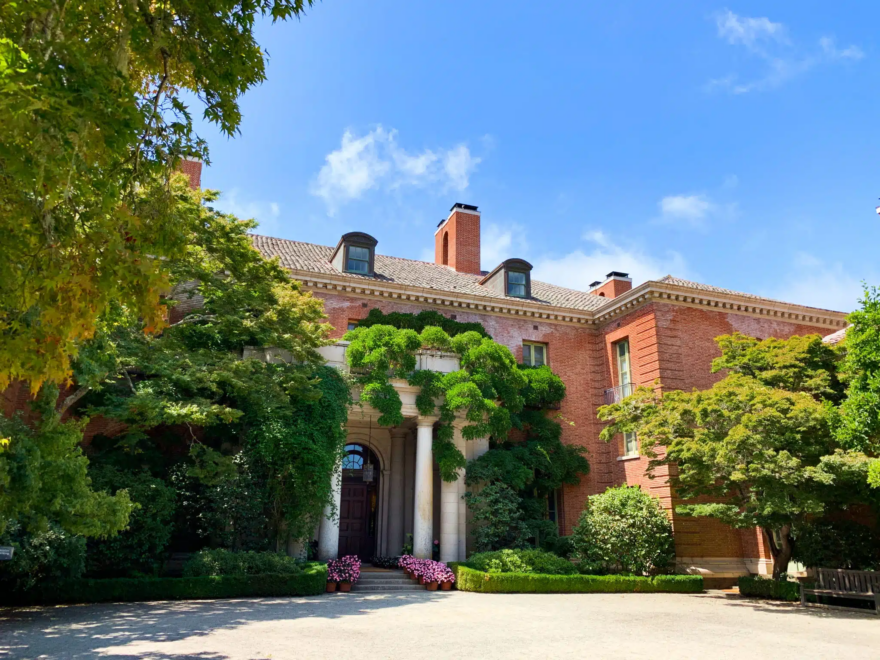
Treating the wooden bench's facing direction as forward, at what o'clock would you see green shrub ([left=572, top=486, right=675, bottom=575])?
The green shrub is roughly at 2 o'clock from the wooden bench.

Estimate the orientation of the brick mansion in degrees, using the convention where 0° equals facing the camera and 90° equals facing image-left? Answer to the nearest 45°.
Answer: approximately 315°

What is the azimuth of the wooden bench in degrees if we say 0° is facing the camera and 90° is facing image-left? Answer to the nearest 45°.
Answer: approximately 45°

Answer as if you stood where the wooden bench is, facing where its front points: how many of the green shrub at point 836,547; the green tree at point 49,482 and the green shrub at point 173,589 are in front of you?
2

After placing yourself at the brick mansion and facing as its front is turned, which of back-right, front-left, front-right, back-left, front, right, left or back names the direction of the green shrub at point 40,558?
right

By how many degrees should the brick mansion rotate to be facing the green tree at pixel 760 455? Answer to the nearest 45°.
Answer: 0° — it already faces it

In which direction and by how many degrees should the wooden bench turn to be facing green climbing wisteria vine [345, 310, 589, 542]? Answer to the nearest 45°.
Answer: approximately 45° to its right

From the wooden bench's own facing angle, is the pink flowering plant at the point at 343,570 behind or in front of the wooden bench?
in front

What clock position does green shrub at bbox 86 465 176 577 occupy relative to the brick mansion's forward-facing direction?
The green shrub is roughly at 3 o'clock from the brick mansion.

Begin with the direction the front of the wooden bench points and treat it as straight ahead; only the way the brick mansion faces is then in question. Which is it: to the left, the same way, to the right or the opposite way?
to the left

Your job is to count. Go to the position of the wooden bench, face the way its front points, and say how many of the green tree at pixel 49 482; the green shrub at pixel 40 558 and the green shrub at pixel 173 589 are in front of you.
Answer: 3
